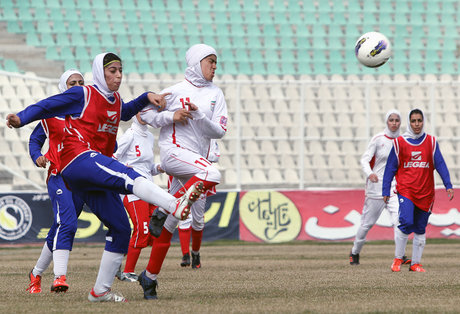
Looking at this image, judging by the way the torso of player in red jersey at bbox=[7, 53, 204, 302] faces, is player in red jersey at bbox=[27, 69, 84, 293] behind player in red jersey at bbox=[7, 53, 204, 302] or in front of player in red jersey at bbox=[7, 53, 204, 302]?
behind

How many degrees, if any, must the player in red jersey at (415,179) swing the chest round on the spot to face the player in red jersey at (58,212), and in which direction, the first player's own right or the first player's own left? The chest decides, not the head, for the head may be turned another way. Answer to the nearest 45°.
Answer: approximately 45° to the first player's own right

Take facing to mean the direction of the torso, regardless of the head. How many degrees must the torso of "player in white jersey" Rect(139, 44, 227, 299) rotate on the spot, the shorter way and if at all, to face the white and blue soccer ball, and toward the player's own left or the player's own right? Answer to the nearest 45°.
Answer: approximately 90° to the player's own left

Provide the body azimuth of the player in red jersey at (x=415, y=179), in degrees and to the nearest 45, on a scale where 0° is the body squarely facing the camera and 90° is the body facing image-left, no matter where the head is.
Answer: approximately 0°

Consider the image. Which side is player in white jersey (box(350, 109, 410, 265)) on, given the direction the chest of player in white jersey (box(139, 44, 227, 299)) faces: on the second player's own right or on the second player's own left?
on the second player's own left

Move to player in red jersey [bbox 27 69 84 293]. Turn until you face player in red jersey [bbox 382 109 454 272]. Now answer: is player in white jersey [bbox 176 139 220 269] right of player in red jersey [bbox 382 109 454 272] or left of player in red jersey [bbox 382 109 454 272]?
left

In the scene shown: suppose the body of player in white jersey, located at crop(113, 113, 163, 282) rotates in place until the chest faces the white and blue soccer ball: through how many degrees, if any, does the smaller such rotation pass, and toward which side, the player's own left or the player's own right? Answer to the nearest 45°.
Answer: approximately 45° to the player's own left
